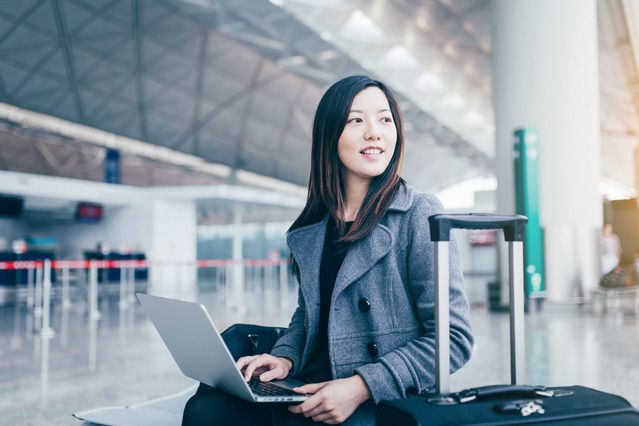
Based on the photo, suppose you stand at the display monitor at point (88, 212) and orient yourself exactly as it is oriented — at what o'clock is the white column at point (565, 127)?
The white column is roughly at 11 o'clock from the display monitor.

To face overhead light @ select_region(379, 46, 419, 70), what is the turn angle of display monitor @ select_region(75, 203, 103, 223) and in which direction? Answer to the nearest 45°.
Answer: approximately 90° to its left

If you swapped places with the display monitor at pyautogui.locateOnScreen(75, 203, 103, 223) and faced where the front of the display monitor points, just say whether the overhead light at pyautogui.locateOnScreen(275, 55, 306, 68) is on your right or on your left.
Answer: on your left

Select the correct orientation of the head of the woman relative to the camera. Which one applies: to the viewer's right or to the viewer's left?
to the viewer's right

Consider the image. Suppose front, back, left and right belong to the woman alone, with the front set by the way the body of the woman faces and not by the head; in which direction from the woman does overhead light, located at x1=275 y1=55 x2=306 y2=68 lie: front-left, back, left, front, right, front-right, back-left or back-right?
back-right

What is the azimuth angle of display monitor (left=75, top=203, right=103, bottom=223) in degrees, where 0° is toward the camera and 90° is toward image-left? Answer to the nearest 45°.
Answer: approximately 0°

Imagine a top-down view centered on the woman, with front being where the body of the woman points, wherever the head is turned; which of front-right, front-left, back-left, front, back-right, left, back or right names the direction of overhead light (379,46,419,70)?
back-right

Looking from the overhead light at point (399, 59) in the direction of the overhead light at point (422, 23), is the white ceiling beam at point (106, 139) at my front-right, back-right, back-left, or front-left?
back-right

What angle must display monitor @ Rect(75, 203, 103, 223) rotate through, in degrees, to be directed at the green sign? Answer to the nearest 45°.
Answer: approximately 45° to its left

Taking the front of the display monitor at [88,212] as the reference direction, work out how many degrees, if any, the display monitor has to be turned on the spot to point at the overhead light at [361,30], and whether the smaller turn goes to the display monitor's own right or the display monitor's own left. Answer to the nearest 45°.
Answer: approximately 45° to the display monitor's own left

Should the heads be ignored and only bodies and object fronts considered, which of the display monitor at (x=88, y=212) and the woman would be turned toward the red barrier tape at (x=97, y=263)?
the display monitor
